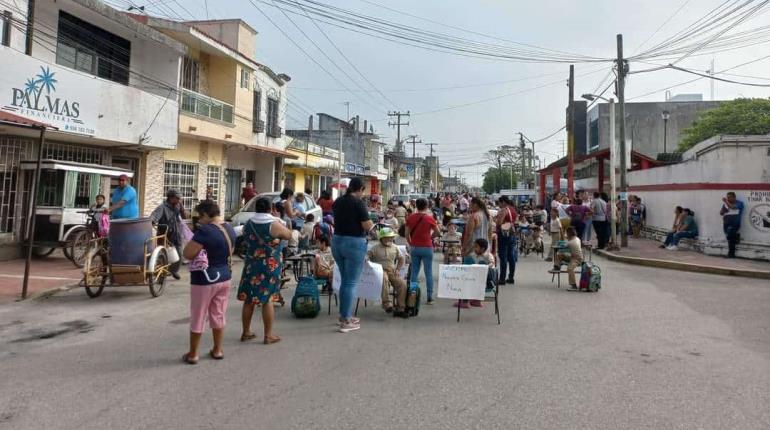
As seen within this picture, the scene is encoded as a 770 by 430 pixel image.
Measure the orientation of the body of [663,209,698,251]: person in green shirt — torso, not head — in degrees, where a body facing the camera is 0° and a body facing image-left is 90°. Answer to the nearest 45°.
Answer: approximately 90°

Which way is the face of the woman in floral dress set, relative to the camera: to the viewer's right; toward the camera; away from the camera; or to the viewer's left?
away from the camera
